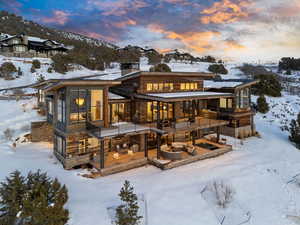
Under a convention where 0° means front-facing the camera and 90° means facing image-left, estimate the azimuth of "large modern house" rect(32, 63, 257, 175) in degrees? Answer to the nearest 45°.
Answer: approximately 315°

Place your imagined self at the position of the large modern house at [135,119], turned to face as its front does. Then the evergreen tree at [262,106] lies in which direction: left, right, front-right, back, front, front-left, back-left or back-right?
left

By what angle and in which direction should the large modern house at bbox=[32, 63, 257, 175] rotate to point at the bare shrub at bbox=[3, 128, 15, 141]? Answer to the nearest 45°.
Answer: approximately 135° to its right

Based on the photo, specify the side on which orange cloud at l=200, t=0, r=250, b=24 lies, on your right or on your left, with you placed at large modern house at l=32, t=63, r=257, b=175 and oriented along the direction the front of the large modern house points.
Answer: on your left

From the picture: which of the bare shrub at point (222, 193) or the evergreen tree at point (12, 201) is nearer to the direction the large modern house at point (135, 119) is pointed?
the bare shrub
